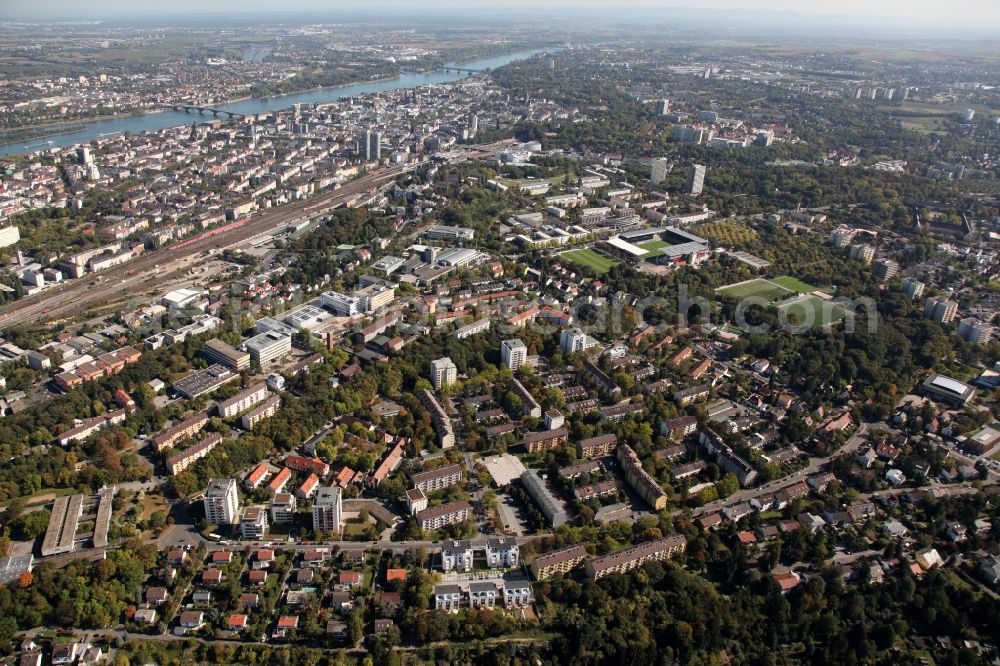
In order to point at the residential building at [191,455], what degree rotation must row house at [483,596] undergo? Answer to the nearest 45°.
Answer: approximately 135° to its right

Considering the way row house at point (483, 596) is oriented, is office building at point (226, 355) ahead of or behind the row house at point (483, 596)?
behind

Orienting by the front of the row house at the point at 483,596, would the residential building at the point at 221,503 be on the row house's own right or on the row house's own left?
on the row house's own right

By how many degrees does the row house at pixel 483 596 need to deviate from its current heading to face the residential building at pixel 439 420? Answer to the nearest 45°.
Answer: approximately 180°

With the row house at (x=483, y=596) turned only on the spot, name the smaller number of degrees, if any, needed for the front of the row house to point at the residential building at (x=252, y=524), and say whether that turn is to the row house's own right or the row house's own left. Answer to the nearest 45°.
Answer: approximately 90° to the row house's own right

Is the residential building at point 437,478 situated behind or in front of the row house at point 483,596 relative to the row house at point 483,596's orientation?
behind
